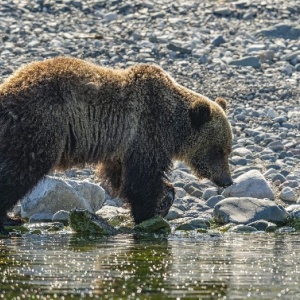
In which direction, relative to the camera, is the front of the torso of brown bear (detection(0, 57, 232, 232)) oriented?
to the viewer's right

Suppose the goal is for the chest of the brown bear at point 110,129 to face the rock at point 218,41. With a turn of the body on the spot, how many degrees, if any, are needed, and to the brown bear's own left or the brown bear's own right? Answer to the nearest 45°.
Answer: approximately 90° to the brown bear's own left

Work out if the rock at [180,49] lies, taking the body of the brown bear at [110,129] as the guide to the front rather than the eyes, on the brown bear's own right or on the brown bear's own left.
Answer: on the brown bear's own left

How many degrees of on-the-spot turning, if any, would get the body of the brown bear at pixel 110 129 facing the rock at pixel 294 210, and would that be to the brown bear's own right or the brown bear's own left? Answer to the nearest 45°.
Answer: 0° — it already faces it

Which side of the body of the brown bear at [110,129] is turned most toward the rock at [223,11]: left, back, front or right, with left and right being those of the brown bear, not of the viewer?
left
